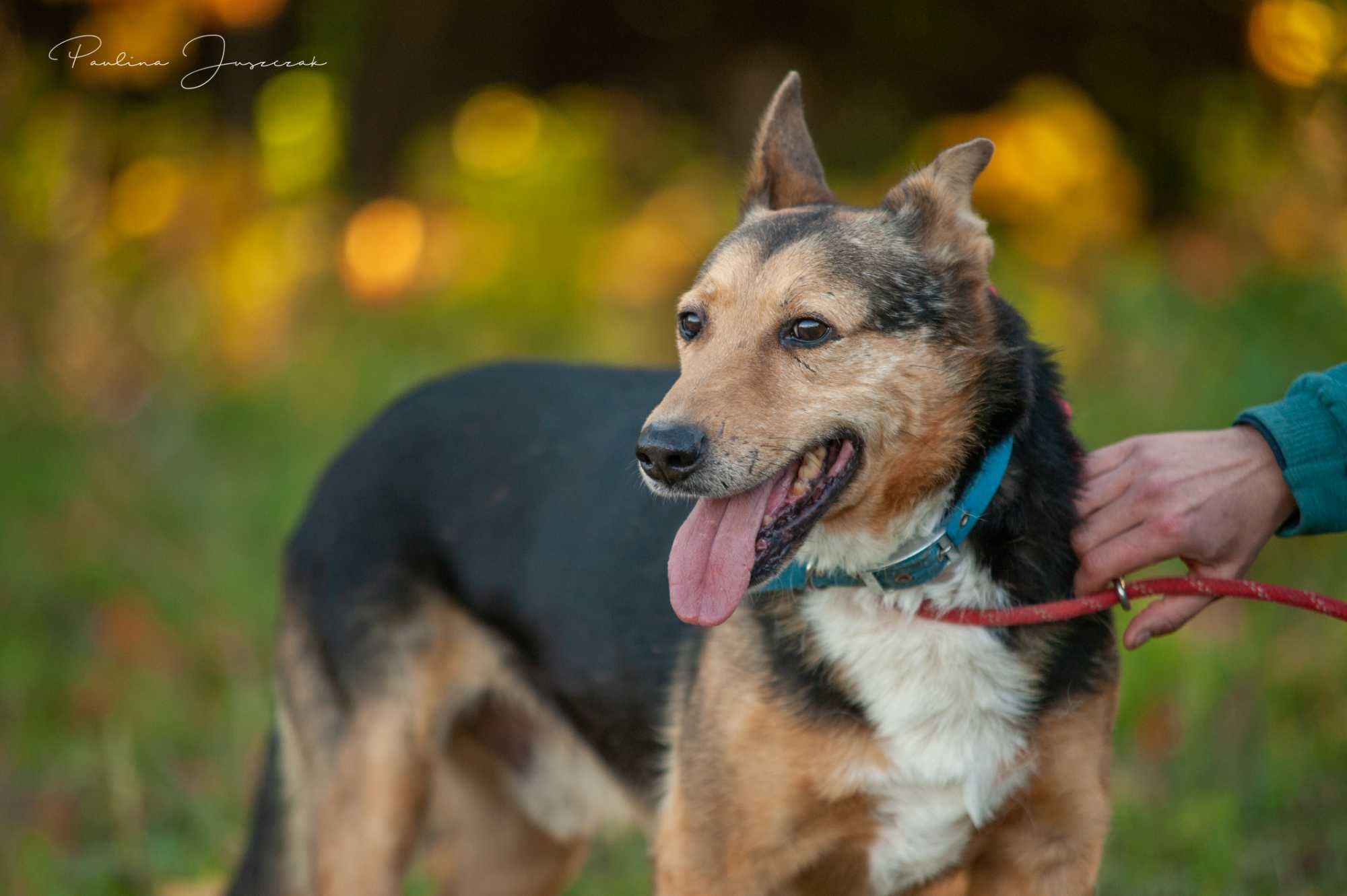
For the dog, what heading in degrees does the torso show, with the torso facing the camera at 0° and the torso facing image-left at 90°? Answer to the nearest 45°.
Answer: approximately 315°
